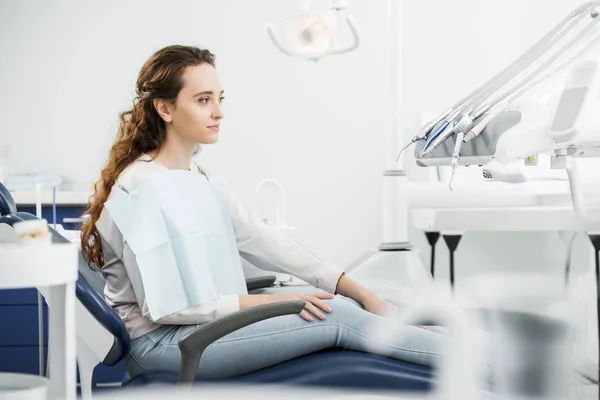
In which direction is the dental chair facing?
to the viewer's right

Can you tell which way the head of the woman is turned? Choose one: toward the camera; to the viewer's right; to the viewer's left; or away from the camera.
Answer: to the viewer's right
